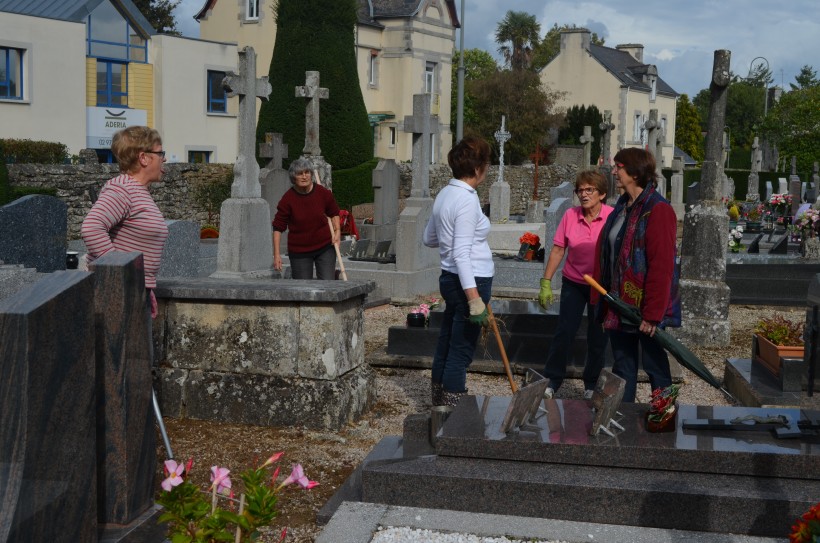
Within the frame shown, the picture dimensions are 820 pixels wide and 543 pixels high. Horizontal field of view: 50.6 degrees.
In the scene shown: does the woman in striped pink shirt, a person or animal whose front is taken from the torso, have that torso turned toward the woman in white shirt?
yes

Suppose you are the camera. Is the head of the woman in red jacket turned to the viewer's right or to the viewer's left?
to the viewer's left

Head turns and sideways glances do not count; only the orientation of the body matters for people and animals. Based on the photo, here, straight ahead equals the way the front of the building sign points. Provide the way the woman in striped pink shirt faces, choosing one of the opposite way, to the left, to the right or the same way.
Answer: to the left

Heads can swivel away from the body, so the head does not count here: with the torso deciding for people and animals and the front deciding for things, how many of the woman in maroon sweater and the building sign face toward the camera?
2

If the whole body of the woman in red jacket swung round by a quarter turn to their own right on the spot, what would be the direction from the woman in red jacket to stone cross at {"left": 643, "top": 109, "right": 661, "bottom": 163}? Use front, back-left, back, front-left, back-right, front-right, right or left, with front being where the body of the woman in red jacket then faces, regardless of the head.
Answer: front-right

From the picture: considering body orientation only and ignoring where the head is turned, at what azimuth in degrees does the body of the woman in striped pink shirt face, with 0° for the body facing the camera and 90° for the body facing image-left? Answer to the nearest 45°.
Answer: approximately 270°

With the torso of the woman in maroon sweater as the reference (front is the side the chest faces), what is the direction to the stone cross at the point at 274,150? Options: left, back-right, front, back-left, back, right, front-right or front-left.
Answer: back

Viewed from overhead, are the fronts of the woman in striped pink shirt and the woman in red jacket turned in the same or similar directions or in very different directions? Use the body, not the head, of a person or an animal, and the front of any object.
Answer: very different directions

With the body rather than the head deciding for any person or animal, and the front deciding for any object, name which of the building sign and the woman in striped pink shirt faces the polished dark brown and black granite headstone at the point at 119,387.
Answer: the building sign

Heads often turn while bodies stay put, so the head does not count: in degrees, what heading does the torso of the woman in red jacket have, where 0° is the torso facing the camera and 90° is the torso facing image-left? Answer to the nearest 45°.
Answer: approximately 45°

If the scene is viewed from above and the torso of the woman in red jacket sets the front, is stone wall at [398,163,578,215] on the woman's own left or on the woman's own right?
on the woman's own right

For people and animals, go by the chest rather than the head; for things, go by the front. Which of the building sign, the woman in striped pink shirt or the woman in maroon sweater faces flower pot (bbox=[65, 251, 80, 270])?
the building sign

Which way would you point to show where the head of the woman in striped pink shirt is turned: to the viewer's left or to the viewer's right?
to the viewer's right
